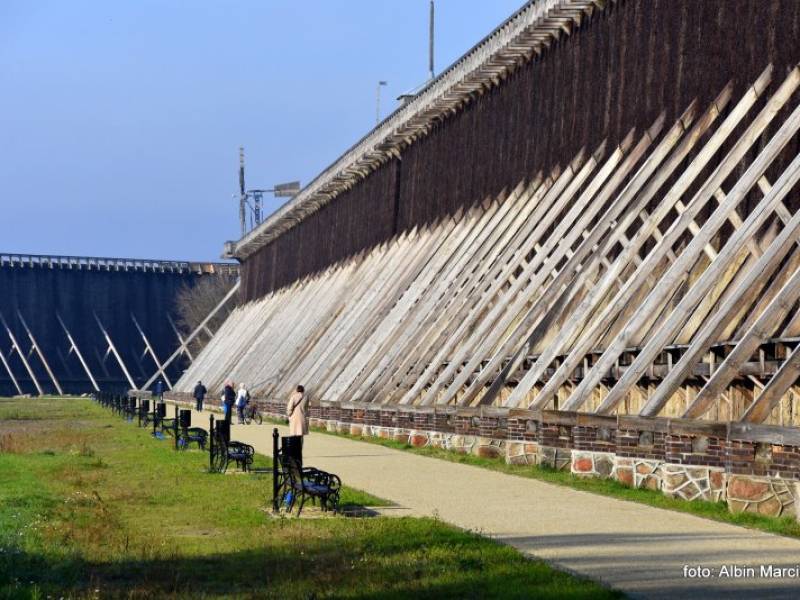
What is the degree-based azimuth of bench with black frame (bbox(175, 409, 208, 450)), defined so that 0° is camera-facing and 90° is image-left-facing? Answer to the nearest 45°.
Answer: approximately 270°

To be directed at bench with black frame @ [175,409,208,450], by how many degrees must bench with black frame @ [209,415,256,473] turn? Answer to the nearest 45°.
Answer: approximately 90° to its left

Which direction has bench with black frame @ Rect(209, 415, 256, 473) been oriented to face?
to the viewer's right

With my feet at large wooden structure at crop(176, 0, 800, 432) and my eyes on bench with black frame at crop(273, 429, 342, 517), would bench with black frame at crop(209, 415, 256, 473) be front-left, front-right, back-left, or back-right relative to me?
front-right

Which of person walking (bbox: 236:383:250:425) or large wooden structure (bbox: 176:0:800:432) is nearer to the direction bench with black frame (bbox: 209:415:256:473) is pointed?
the large wooden structure

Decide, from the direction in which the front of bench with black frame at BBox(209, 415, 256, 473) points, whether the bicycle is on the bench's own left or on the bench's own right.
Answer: on the bench's own left

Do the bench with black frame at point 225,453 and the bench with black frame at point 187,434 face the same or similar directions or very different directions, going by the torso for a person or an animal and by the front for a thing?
same or similar directions

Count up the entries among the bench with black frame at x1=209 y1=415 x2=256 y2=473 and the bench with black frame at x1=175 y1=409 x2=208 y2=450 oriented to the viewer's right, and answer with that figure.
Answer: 2

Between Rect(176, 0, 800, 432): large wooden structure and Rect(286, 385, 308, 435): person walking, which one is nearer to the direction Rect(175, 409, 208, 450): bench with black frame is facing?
the large wooden structure

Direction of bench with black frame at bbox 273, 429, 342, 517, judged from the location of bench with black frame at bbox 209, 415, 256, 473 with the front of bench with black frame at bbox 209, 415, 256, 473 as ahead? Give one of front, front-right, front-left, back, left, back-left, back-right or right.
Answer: right

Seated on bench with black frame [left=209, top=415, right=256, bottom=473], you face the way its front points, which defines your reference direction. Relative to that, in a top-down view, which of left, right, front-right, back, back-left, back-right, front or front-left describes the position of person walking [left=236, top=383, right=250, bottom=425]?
left

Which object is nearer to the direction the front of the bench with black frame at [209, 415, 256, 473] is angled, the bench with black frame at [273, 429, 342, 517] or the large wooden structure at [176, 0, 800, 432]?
the large wooden structure
